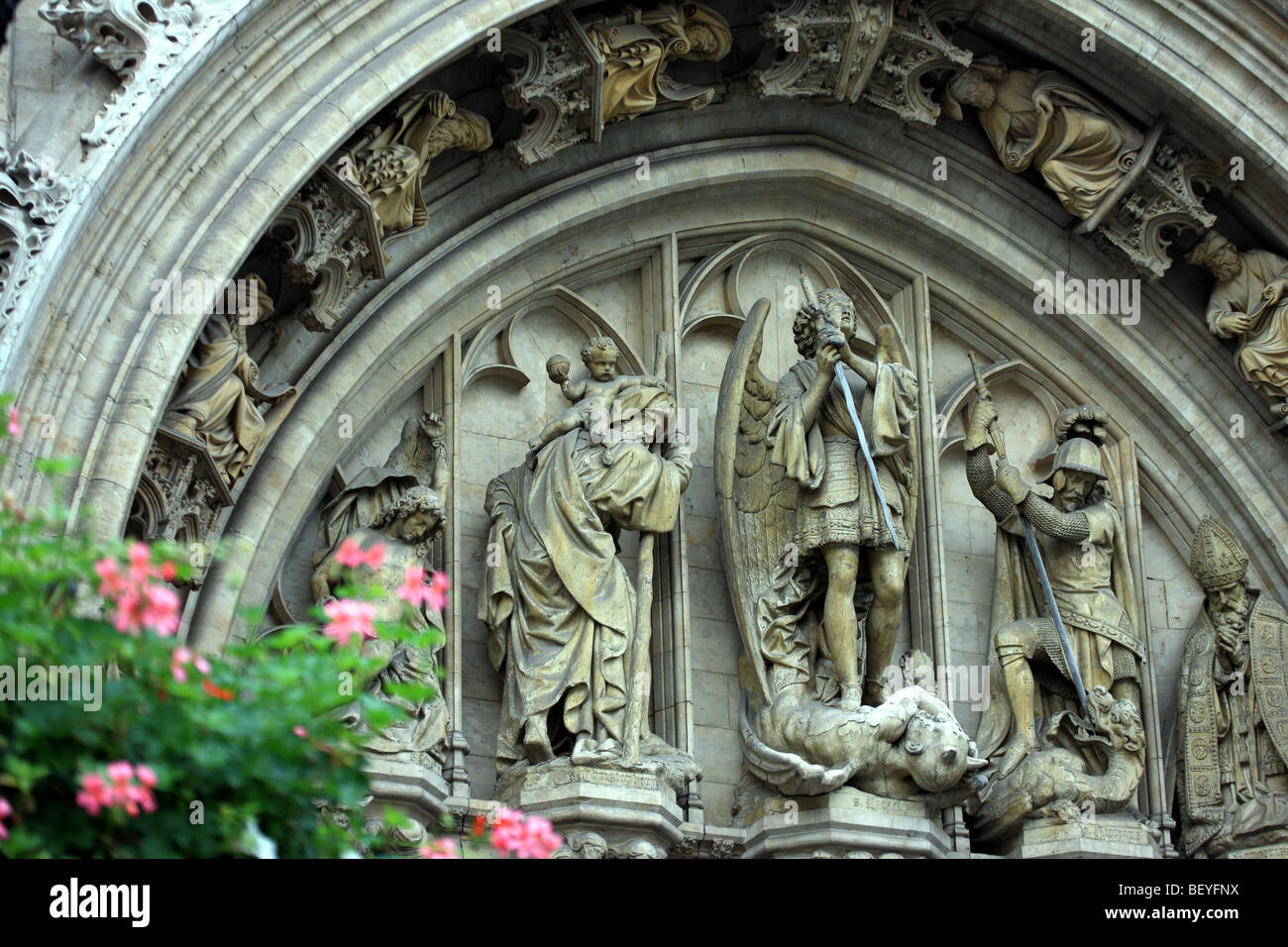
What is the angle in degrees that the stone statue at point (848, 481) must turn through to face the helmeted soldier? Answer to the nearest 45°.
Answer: approximately 135° to its left

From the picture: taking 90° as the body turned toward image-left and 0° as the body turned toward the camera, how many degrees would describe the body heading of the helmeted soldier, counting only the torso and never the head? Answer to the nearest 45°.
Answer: approximately 45°

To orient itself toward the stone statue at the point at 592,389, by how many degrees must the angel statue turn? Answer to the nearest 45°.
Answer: approximately 135° to its right

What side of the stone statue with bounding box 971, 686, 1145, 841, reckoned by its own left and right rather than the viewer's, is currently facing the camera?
right

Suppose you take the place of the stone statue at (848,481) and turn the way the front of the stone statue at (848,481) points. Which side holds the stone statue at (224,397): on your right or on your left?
on your right
